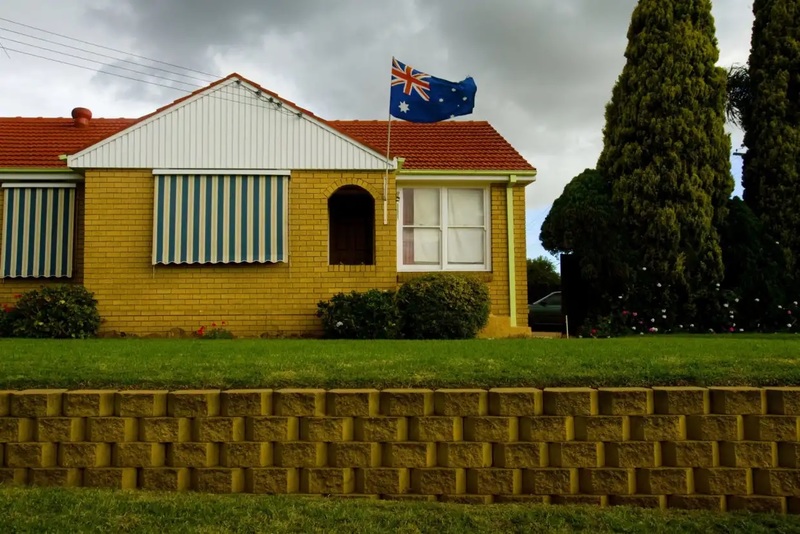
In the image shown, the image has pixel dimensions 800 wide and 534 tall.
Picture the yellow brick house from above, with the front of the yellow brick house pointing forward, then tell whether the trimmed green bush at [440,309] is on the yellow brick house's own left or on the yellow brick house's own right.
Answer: on the yellow brick house's own left

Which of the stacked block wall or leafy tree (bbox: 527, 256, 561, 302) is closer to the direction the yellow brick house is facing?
the stacked block wall

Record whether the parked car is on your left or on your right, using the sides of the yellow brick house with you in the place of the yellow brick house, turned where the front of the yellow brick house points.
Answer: on your left

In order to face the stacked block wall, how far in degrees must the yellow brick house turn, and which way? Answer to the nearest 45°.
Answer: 0° — it already faces it

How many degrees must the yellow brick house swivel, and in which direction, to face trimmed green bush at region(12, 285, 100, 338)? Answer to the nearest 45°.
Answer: approximately 90° to its right

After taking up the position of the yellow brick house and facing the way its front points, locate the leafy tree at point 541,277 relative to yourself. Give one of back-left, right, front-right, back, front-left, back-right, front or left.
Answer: back-left

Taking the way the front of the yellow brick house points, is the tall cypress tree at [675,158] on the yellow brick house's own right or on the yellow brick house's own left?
on the yellow brick house's own left

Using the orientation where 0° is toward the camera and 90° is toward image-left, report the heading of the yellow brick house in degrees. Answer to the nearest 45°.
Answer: approximately 0°

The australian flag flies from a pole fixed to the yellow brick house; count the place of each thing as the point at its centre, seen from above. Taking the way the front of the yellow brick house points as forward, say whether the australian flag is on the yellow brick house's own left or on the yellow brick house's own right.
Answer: on the yellow brick house's own left

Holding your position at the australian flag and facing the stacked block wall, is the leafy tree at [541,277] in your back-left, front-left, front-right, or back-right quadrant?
back-left

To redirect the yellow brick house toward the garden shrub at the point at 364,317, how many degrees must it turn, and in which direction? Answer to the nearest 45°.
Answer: approximately 45° to its left
